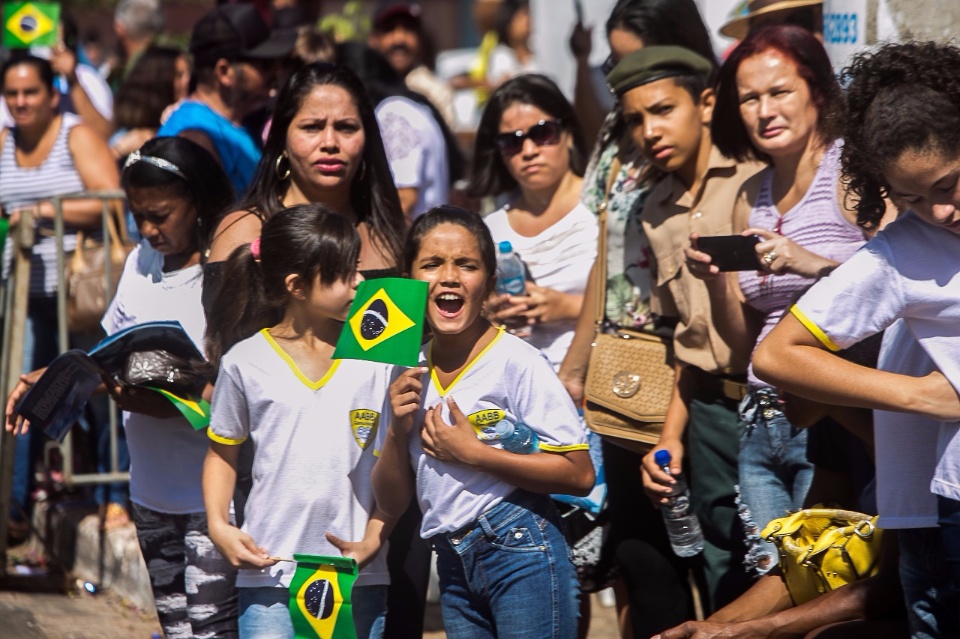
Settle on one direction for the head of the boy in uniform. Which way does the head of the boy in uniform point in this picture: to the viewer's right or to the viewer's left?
to the viewer's left

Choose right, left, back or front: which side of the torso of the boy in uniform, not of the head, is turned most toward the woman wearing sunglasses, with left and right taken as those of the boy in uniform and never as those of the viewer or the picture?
right

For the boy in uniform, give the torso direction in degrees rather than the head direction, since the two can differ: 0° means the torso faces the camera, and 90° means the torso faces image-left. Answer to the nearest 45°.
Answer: approximately 45°
